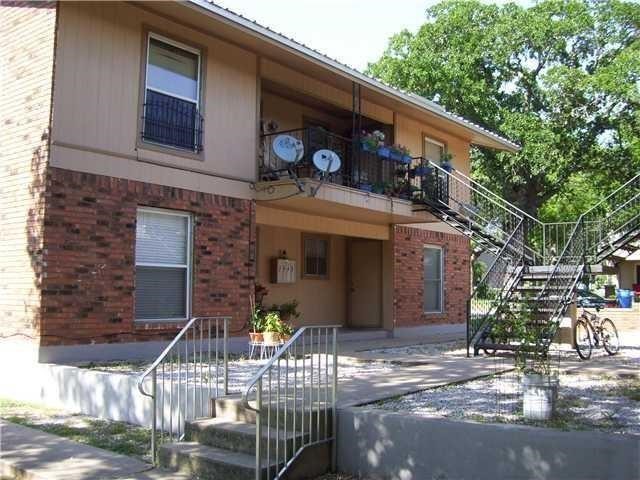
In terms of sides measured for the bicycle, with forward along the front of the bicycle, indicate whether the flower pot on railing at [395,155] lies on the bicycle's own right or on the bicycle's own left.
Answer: on the bicycle's own right

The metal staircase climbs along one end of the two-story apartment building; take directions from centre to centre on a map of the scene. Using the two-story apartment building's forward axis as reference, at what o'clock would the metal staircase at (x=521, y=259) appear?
The metal staircase is roughly at 10 o'clock from the two-story apartment building.

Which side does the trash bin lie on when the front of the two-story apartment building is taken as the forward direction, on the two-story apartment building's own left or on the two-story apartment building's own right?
on the two-story apartment building's own left

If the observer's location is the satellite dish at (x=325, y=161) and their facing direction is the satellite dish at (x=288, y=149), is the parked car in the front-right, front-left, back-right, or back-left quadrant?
back-right

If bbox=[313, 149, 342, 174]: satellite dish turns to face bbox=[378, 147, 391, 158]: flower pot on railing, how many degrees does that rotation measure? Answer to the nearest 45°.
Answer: approximately 135° to its left
